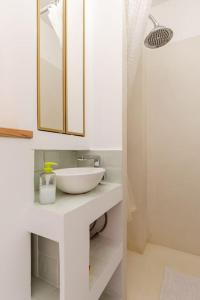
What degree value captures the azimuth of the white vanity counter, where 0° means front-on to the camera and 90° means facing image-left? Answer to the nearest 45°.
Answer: approximately 315°

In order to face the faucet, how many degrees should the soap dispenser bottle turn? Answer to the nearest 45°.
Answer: approximately 45° to its left
